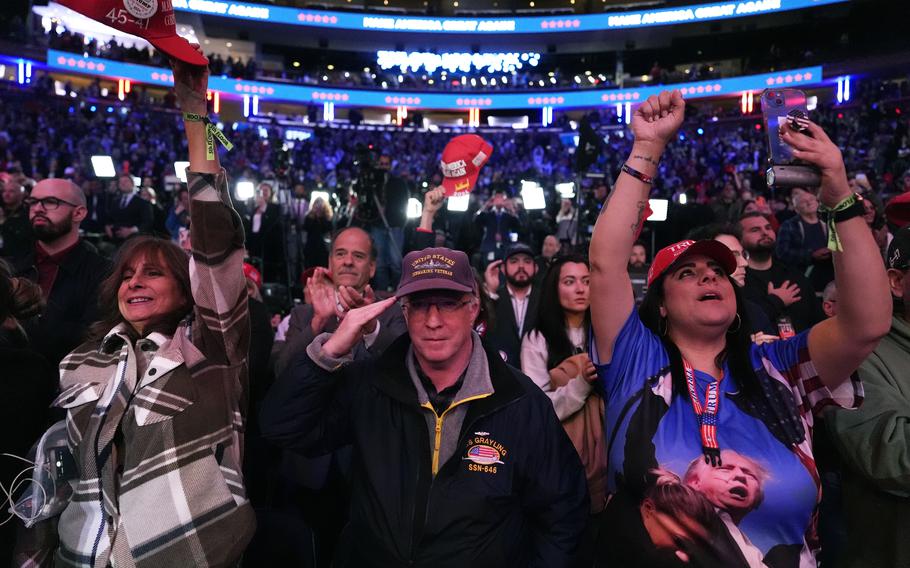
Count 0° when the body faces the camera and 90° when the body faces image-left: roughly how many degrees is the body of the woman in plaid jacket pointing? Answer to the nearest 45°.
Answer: approximately 45°

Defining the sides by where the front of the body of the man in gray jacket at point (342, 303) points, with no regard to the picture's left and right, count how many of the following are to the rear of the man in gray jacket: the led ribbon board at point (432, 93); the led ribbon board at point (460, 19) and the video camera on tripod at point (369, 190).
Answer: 3

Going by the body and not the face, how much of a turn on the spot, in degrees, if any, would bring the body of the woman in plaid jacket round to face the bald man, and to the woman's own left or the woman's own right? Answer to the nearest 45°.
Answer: approximately 135° to the woman's own right

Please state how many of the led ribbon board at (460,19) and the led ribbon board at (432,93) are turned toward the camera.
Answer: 2

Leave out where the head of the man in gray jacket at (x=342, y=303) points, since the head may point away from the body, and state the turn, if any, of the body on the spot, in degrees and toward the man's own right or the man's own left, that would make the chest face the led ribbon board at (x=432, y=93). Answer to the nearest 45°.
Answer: approximately 180°

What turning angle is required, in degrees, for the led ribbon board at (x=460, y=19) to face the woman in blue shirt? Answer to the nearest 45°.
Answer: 0° — it already faces them

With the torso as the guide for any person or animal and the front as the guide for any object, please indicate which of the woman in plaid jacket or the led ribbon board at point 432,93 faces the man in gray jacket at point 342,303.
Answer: the led ribbon board

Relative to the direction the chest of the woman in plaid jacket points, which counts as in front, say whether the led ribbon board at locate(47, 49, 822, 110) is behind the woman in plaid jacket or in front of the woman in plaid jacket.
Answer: behind

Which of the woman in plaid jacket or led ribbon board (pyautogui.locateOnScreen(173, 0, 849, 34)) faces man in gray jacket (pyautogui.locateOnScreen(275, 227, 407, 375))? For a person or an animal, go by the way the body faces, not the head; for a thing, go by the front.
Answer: the led ribbon board

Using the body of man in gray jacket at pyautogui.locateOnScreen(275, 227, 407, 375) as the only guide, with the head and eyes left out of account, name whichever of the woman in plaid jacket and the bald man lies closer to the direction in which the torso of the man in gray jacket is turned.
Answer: the woman in plaid jacket

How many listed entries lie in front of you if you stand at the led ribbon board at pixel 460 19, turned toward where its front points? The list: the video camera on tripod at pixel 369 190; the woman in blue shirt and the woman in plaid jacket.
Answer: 3

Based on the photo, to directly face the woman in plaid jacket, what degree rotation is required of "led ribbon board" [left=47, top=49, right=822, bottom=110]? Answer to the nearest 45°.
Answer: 0° — it already faces them

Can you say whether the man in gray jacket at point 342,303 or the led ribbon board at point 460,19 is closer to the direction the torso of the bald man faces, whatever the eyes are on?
the man in gray jacket

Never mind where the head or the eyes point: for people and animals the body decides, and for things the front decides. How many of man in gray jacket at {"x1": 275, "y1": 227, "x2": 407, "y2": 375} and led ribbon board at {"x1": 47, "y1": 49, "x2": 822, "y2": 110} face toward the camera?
2

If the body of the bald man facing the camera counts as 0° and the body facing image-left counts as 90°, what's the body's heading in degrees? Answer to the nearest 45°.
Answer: approximately 45°
